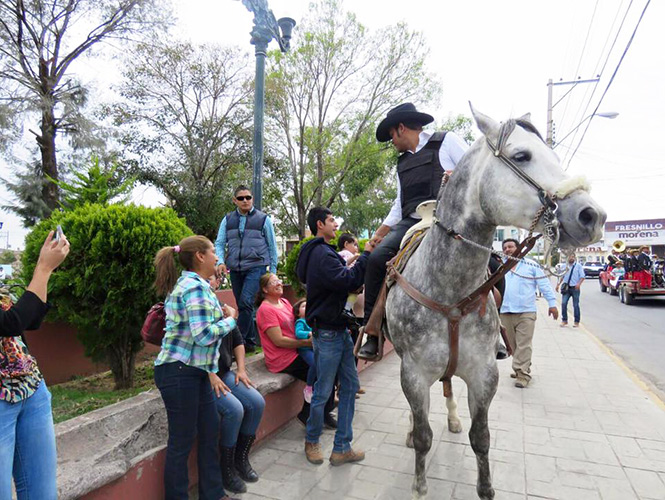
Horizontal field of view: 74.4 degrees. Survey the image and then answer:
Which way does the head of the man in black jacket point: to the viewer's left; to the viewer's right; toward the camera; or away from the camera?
to the viewer's right

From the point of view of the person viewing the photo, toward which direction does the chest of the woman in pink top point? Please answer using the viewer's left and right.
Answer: facing the viewer and to the right of the viewer

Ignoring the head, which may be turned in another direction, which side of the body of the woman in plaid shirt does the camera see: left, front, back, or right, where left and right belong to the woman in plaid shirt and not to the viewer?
right

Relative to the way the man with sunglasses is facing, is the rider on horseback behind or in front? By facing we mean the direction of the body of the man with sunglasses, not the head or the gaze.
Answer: in front

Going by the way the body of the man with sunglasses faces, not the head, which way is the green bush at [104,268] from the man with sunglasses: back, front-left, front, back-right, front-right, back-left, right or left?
front-right

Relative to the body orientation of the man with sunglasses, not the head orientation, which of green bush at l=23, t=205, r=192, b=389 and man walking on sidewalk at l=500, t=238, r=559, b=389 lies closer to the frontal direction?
the green bush

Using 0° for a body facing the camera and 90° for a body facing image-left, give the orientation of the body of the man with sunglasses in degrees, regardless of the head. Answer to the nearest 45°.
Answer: approximately 0°

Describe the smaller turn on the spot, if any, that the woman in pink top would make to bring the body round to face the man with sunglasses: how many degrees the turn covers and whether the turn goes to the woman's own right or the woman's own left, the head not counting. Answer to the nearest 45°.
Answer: approximately 180°

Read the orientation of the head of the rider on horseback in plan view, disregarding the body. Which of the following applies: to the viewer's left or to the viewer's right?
to the viewer's left

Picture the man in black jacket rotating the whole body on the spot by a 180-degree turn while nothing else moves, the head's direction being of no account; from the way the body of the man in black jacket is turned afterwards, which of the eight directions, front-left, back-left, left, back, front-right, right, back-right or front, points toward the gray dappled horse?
back-left

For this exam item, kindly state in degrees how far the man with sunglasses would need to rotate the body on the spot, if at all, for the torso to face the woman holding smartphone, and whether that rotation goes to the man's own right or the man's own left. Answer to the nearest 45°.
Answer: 0° — they already face them

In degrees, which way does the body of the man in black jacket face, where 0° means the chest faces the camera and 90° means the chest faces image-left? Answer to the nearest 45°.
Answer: approximately 270°

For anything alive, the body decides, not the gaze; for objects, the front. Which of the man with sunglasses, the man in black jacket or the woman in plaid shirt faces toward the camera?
the man with sunglasses
